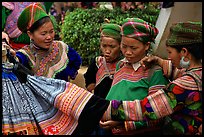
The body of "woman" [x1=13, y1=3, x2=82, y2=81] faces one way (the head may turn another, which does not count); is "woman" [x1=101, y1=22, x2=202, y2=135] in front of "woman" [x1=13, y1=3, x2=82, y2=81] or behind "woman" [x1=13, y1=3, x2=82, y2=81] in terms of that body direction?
in front

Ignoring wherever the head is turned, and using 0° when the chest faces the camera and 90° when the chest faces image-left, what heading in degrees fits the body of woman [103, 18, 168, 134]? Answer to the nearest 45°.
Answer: approximately 45°

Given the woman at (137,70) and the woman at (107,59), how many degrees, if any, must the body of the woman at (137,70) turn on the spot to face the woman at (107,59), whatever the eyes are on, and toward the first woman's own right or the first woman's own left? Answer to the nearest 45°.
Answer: approximately 90° to the first woman's own right

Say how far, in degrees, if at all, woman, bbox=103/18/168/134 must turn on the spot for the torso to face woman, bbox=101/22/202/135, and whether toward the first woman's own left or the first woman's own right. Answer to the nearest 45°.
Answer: approximately 90° to the first woman's own left

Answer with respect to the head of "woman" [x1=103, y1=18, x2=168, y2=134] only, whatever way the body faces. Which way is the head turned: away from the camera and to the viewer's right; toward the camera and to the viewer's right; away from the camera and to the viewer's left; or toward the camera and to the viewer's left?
toward the camera and to the viewer's left

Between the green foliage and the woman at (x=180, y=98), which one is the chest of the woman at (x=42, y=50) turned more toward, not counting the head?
the woman

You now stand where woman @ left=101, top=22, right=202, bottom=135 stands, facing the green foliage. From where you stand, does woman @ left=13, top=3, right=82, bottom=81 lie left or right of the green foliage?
left

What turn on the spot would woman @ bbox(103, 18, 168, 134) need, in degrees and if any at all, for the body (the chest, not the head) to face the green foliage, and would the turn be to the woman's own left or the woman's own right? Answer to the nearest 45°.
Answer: approximately 135° to the woman's own right

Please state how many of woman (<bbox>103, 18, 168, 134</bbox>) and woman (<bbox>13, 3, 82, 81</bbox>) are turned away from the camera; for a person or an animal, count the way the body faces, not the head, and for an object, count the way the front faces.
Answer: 0

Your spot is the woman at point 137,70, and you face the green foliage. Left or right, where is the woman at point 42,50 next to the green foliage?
left

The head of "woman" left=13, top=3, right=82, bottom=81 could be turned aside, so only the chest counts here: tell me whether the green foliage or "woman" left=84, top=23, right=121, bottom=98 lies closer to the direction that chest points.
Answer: the woman

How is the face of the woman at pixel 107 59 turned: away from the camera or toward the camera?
toward the camera
